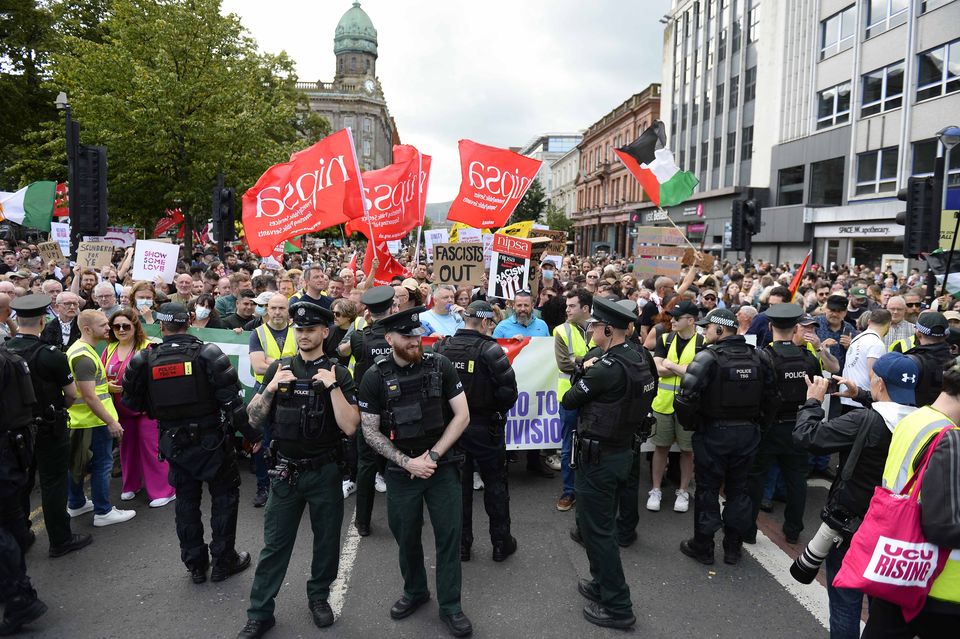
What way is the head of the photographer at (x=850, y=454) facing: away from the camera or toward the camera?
away from the camera

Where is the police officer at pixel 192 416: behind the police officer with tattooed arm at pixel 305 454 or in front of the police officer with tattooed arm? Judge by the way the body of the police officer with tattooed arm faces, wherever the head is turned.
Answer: behind

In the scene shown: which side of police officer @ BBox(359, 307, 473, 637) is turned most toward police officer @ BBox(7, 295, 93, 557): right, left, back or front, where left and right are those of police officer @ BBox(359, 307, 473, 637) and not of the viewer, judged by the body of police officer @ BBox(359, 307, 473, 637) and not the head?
right

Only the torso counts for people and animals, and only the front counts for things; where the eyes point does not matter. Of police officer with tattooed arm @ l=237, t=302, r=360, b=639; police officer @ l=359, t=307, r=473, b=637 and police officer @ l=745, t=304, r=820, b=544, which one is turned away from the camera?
police officer @ l=745, t=304, r=820, b=544

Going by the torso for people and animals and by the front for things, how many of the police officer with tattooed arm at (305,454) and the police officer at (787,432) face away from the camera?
1

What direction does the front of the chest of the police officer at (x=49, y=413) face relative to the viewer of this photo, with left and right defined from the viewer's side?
facing away from the viewer and to the right of the viewer

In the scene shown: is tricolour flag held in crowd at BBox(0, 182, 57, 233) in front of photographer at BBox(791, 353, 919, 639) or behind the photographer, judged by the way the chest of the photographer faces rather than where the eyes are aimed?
in front

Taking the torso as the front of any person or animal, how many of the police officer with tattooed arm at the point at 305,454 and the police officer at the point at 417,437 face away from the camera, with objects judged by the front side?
0

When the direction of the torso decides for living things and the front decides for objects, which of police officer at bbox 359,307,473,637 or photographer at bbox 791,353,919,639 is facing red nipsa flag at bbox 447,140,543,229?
the photographer

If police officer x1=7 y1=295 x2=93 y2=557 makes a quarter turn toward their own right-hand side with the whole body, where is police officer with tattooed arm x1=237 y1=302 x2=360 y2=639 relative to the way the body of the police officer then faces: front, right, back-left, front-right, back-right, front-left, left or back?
front

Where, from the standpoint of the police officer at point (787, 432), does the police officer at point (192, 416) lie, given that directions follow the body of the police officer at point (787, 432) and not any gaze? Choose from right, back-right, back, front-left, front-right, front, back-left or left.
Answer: back-left

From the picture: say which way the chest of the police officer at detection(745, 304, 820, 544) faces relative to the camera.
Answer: away from the camera

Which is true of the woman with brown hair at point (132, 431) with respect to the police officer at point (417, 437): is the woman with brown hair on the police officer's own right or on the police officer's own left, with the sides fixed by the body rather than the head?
on the police officer's own right

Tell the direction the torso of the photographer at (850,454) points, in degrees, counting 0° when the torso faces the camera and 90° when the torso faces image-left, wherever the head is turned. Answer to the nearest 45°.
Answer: approximately 135°

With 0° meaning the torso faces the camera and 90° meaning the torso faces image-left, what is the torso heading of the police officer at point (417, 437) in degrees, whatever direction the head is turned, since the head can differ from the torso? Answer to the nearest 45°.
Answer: approximately 0°
